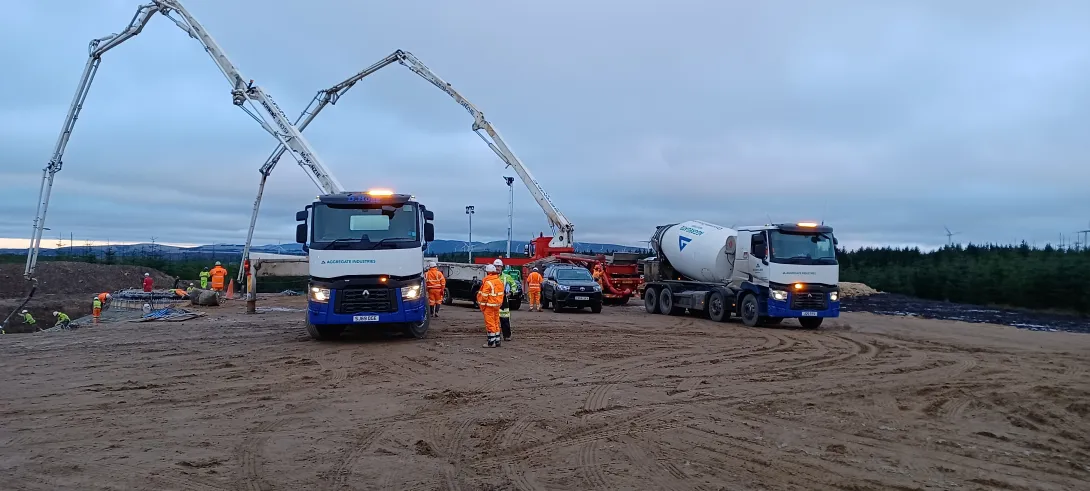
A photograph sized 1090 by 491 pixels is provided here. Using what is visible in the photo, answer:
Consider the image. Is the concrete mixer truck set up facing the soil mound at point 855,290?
no

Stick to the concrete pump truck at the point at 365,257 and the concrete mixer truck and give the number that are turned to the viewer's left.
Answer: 0

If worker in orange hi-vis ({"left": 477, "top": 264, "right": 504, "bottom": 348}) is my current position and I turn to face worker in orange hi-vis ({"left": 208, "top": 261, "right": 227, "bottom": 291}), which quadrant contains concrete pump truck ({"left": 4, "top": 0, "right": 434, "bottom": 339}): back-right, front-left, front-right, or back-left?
front-left

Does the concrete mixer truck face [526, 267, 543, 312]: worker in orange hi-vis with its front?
no

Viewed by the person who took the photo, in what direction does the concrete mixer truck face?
facing the viewer and to the right of the viewer

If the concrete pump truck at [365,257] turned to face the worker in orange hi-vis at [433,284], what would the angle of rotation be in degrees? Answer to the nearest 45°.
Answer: approximately 135° to its left

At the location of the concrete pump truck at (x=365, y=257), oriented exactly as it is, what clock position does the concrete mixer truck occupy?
The concrete mixer truck is roughly at 9 o'clock from the concrete pump truck.

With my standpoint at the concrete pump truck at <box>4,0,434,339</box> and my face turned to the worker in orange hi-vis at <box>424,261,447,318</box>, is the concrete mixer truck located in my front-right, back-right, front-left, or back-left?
front-right

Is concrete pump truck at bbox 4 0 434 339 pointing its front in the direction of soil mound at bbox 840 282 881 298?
no

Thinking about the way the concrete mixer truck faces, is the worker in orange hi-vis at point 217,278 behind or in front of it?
behind

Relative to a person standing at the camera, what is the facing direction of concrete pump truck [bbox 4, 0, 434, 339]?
facing the viewer

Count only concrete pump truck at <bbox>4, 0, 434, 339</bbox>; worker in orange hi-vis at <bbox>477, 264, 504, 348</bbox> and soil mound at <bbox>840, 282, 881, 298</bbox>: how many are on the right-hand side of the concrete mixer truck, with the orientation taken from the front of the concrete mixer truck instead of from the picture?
2

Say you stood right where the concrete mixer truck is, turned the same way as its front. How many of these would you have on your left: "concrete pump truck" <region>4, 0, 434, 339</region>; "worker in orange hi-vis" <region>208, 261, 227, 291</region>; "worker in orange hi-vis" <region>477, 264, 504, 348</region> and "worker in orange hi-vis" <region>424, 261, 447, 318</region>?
0

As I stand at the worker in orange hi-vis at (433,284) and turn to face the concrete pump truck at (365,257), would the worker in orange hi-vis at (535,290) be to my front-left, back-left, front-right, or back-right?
back-left

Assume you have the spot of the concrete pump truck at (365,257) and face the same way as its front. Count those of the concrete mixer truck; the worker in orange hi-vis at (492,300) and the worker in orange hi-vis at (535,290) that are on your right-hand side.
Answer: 0

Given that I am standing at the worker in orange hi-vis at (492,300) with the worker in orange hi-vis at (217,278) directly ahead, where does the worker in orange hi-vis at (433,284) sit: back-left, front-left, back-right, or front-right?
front-right

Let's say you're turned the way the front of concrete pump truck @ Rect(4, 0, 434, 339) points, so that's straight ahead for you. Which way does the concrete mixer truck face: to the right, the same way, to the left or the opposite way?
the same way

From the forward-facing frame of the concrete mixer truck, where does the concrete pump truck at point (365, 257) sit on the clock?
The concrete pump truck is roughly at 3 o'clock from the concrete mixer truck.
